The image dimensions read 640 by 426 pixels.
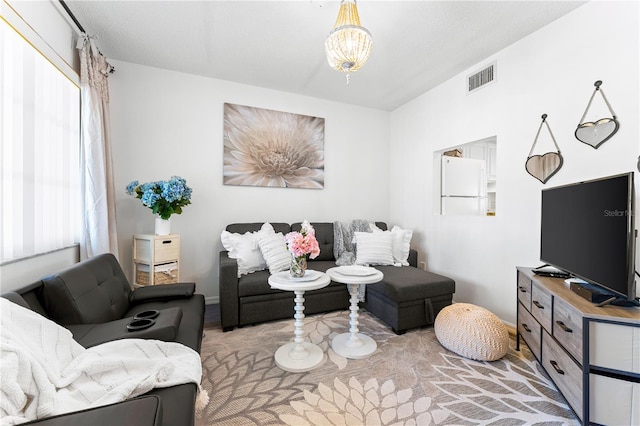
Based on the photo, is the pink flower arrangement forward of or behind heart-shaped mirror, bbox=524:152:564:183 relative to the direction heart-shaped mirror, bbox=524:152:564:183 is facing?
forward

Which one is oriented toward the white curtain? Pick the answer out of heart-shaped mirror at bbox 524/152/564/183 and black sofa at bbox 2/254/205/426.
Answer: the heart-shaped mirror

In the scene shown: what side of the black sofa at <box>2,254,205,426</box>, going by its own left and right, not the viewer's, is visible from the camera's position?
right

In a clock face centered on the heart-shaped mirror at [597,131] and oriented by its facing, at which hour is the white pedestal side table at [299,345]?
The white pedestal side table is roughly at 12 o'clock from the heart-shaped mirror.

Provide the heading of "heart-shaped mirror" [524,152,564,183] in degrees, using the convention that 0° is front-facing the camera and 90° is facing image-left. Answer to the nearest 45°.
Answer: approximately 45°

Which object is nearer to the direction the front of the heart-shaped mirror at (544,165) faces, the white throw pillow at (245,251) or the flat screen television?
the white throw pillow

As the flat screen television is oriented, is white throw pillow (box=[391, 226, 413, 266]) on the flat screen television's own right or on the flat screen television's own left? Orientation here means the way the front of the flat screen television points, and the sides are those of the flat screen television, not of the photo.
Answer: on the flat screen television's own right

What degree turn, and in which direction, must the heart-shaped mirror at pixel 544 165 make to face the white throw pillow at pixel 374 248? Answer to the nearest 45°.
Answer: approximately 45° to its right

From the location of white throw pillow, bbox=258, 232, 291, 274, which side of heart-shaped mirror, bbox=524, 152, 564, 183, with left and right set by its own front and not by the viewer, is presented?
front

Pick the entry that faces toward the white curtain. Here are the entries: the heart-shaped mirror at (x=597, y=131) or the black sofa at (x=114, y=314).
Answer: the heart-shaped mirror

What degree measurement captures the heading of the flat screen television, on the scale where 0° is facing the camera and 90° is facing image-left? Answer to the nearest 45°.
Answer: approximately 45°

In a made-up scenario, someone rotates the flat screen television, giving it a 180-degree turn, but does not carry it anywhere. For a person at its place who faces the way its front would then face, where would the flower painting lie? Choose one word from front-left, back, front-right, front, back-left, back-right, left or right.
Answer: back-left
